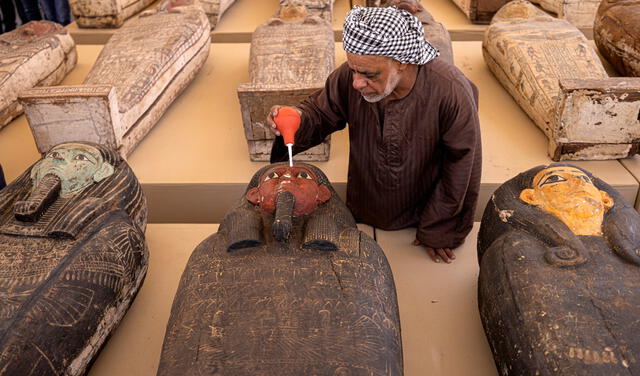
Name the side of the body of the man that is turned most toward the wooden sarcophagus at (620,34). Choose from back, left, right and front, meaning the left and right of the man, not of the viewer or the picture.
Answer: back

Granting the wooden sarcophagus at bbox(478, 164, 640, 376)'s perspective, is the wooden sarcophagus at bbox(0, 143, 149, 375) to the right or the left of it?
on its right

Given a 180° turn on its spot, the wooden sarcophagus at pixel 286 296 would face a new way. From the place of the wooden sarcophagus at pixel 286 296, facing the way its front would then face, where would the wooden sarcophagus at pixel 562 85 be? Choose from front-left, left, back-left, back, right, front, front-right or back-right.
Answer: front-right

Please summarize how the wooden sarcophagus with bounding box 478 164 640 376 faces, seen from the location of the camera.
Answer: facing the viewer and to the right of the viewer

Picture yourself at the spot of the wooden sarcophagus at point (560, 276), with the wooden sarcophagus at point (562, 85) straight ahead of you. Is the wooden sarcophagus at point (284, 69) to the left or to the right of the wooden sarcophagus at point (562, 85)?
left

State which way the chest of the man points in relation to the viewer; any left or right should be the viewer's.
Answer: facing the viewer and to the left of the viewer

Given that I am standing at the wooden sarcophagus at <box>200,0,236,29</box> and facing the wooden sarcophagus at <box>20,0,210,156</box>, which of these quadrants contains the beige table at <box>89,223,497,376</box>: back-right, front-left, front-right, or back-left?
front-left

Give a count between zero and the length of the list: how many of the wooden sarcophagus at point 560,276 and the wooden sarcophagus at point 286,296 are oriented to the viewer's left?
0

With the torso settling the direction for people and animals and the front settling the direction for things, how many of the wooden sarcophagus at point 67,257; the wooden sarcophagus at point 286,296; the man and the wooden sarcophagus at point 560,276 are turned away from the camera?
0

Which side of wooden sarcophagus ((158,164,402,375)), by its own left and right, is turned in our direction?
front

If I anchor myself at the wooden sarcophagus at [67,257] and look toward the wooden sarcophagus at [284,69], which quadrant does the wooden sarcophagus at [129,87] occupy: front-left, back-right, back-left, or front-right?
front-left

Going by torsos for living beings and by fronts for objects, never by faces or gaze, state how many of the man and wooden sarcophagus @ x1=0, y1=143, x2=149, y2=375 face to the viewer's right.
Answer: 0

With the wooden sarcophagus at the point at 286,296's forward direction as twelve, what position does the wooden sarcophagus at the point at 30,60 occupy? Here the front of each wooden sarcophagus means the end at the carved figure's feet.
the wooden sarcophagus at the point at 30,60 is roughly at 5 o'clock from the wooden sarcophagus at the point at 286,296.

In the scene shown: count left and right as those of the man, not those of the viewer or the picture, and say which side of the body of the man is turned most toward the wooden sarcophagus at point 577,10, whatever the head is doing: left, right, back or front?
back

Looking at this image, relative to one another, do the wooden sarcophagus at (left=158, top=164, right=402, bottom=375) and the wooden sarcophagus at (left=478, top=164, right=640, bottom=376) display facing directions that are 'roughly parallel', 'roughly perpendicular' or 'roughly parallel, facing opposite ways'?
roughly parallel
